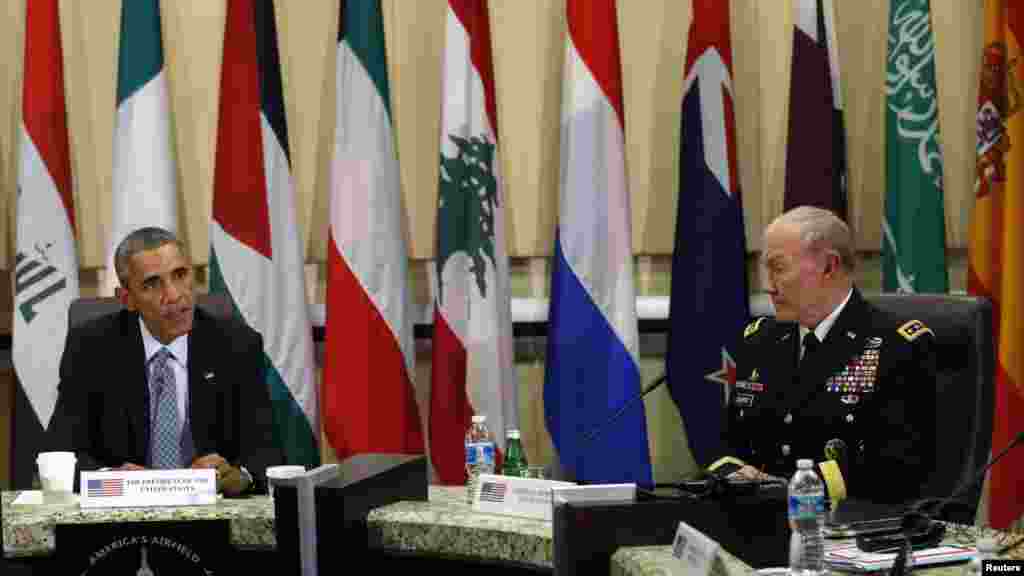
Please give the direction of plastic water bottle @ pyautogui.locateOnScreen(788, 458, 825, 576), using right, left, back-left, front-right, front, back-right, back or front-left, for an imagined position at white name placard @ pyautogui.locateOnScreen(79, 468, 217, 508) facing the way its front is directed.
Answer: front-left

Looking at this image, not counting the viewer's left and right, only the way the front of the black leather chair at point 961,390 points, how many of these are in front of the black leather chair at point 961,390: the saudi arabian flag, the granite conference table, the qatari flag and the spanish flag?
1

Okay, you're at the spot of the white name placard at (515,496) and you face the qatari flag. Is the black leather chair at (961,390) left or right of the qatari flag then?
right

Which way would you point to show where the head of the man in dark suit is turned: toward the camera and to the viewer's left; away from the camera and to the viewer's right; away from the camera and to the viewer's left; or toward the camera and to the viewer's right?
toward the camera and to the viewer's right

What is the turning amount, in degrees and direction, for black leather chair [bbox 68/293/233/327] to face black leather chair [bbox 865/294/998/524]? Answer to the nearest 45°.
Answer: approximately 45° to its left

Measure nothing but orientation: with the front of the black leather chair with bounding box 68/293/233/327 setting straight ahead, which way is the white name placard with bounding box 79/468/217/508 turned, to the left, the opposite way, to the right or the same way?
the same way

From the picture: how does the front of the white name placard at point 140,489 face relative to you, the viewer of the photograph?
facing the viewer

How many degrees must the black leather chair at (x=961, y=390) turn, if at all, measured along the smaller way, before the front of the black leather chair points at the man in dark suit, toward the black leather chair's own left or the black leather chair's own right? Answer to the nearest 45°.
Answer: approximately 45° to the black leather chair's own right

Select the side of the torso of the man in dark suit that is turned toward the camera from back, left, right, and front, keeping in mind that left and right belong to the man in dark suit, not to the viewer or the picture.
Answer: front

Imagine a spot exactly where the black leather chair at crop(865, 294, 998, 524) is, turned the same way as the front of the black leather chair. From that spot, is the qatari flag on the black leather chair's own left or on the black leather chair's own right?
on the black leather chair's own right

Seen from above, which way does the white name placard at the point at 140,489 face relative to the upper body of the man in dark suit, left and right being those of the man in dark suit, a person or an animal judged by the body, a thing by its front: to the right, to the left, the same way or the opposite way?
the same way

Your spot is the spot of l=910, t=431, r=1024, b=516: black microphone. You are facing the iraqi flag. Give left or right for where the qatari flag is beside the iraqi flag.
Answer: right

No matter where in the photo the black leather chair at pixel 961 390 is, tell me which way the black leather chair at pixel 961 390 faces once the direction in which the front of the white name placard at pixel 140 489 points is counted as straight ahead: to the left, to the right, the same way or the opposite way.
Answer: to the right

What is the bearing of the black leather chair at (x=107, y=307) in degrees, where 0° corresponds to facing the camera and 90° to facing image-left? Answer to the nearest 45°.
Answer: approximately 0°

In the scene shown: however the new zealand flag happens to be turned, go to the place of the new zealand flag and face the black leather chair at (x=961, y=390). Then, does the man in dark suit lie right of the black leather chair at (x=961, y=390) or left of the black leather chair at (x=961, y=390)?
right

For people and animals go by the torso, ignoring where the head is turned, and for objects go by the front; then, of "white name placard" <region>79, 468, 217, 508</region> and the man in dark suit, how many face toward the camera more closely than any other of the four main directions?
2

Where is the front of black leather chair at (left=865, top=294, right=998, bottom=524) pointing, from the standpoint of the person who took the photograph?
facing the viewer and to the left of the viewer

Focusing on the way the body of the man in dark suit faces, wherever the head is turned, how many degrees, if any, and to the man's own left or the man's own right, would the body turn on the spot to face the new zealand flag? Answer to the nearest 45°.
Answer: approximately 135° to the man's own left
